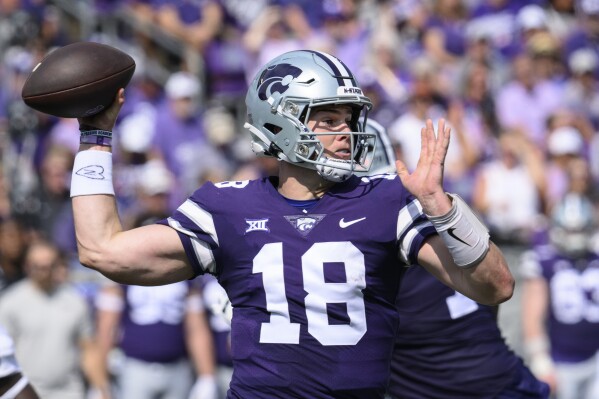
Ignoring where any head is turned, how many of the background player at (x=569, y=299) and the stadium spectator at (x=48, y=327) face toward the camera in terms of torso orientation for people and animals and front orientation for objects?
2

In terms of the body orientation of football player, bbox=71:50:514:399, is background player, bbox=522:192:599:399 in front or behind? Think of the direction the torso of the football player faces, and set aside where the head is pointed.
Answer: behind

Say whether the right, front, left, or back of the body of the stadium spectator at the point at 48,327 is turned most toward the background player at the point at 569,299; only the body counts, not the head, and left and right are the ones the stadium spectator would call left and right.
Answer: left

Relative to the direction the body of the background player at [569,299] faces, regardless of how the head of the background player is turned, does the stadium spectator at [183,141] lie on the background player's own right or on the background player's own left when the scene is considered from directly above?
on the background player's own right

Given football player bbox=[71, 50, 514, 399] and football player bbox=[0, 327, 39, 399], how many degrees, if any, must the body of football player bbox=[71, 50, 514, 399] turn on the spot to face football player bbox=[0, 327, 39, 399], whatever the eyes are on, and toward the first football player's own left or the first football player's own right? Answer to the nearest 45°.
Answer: approximately 90° to the first football player's own right

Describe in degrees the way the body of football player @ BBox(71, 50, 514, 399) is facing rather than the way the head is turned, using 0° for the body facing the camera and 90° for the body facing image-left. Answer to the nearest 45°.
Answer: approximately 0°

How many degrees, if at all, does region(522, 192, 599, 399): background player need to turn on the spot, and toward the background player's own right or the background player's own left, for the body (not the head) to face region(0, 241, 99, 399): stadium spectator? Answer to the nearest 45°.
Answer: approximately 45° to the background player's own right
